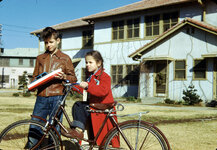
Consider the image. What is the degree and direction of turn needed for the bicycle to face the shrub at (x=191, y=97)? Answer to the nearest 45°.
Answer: approximately 135° to its right

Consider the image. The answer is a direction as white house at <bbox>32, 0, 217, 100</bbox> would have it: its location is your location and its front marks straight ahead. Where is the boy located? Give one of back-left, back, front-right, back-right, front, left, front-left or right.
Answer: front-left

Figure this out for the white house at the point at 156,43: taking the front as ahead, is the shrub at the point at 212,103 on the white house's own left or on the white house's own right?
on the white house's own left

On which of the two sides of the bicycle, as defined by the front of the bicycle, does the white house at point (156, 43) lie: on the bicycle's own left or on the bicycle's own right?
on the bicycle's own right

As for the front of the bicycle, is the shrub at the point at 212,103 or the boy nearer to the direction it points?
the boy

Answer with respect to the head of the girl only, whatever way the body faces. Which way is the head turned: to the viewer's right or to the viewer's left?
to the viewer's left

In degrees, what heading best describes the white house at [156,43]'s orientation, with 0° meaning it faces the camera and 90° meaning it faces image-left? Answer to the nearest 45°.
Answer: approximately 45°
